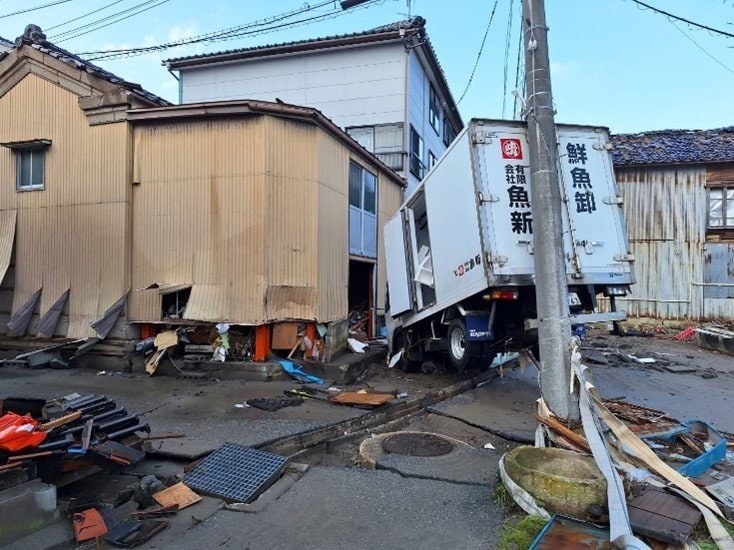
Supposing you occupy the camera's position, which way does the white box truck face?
facing away from the viewer and to the left of the viewer

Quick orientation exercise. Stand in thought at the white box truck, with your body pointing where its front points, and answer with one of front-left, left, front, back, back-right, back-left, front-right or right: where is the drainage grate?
left

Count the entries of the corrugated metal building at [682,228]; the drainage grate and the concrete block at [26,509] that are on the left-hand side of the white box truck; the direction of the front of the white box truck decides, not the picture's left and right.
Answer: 2

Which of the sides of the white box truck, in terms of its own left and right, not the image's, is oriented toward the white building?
front

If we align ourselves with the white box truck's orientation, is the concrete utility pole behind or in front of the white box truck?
behind
